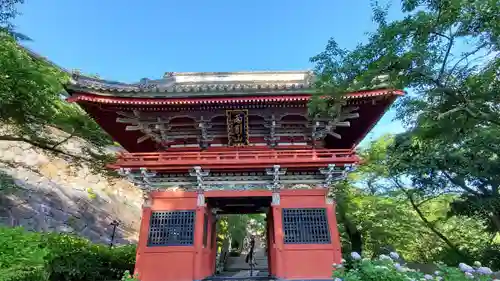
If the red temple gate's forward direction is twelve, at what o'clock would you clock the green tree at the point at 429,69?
The green tree is roughly at 10 o'clock from the red temple gate.

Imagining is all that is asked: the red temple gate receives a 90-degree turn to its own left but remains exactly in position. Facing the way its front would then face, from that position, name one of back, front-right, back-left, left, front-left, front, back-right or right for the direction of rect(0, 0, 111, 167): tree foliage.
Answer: back

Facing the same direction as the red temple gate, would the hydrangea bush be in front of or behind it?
in front

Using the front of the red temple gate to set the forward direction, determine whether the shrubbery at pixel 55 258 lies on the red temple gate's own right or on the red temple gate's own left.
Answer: on the red temple gate's own right

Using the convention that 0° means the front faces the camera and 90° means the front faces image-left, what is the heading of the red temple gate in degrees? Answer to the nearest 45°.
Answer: approximately 0°
